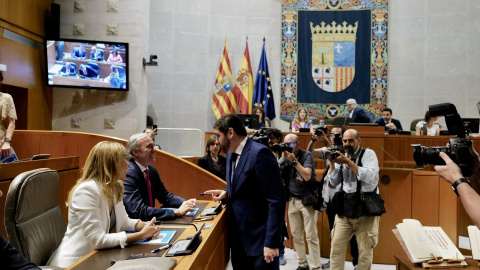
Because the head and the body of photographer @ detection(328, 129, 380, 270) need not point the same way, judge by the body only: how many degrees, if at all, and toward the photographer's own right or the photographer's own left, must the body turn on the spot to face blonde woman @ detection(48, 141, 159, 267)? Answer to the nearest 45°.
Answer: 0° — they already face them

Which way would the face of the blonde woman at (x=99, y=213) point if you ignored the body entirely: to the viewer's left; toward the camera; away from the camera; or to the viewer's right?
to the viewer's right

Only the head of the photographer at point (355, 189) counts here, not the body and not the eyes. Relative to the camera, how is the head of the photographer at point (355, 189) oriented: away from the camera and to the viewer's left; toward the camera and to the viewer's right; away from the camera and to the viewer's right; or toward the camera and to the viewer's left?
toward the camera and to the viewer's left

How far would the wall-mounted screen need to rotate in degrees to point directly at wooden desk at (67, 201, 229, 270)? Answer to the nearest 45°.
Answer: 0° — it already faces it

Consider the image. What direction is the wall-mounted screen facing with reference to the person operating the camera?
facing the viewer

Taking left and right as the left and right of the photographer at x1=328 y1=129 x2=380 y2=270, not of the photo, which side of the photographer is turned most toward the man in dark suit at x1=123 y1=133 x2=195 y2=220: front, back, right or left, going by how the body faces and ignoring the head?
front

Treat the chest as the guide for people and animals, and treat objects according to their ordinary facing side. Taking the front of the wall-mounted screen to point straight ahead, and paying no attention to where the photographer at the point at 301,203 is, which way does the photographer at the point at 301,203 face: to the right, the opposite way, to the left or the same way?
to the right

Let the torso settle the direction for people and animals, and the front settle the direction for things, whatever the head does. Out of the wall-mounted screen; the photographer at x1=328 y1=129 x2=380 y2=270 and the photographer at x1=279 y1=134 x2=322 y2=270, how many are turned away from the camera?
0

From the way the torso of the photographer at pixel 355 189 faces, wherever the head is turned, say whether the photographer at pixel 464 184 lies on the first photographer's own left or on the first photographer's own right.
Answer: on the first photographer's own left

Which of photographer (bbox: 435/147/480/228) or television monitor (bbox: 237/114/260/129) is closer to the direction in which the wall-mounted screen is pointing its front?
the photographer

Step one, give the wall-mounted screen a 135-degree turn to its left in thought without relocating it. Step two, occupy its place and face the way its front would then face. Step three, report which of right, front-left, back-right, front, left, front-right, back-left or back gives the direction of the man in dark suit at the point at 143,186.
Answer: back-right

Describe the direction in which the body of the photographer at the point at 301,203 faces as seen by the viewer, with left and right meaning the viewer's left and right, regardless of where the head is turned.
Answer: facing the viewer and to the left of the viewer
